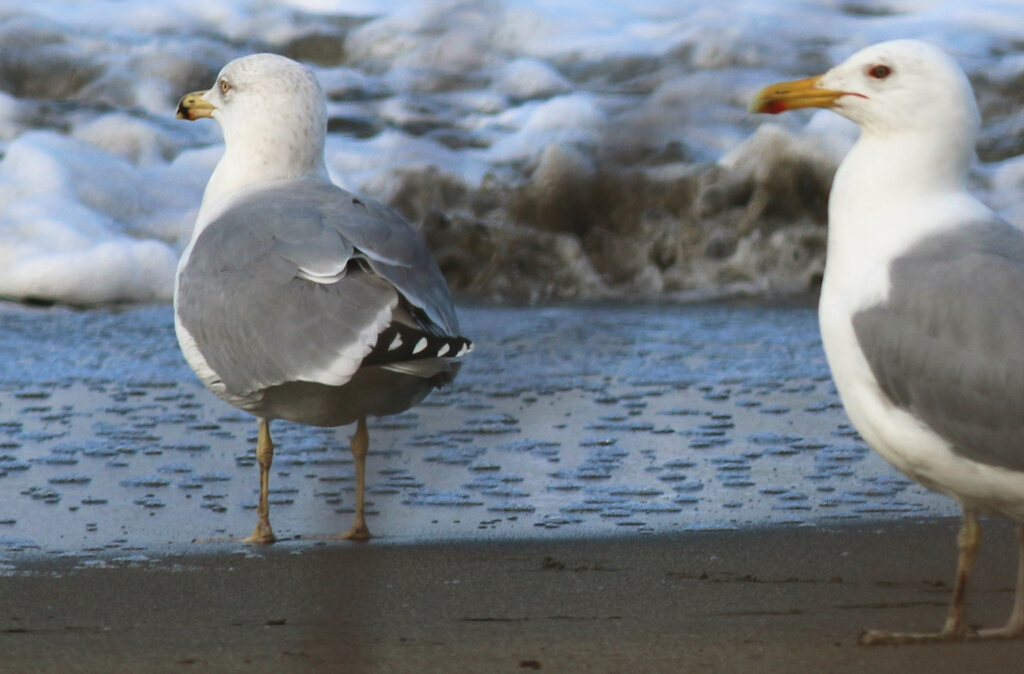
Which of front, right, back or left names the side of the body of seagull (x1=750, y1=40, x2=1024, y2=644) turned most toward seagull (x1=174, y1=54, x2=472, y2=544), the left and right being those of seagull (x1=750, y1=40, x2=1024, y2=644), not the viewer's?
front

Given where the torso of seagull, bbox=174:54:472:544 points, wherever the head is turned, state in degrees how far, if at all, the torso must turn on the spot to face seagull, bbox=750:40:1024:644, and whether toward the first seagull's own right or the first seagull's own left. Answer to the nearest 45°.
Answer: approximately 180°

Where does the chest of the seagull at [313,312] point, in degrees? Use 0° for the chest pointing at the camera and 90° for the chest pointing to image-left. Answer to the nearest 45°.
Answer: approximately 135°

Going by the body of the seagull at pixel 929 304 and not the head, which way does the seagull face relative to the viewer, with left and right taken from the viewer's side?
facing to the left of the viewer
